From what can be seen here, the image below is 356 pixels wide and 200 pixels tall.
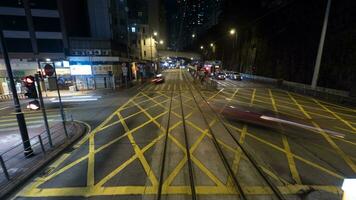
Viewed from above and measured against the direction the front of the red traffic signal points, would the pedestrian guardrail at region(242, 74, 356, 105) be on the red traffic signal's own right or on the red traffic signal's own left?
on the red traffic signal's own left

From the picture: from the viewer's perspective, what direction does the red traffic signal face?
toward the camera

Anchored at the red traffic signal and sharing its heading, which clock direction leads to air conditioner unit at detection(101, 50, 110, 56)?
The air conditioner unit is roughly at 7 o'clock from the red traffic signal.

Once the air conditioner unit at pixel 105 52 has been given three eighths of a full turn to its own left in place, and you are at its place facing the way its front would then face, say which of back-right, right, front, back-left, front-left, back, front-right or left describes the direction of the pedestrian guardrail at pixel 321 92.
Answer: right

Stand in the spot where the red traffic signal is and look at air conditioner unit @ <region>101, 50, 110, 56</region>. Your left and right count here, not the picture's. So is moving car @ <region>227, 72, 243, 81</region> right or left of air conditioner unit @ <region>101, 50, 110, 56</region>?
right

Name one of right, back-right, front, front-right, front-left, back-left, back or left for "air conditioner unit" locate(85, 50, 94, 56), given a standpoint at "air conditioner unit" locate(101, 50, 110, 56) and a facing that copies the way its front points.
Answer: right
